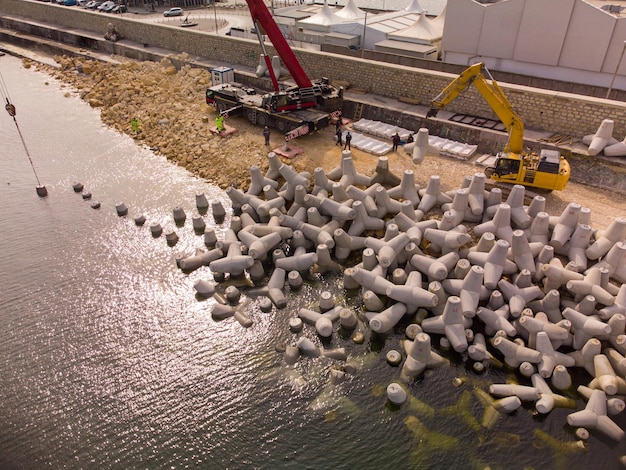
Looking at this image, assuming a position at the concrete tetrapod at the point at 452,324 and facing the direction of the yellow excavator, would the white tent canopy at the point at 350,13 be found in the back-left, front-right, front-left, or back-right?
front-left

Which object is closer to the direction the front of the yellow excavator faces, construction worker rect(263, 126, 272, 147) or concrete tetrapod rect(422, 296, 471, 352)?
the construction worker

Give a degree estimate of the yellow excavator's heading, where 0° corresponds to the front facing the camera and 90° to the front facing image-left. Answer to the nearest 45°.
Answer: approximately 90°

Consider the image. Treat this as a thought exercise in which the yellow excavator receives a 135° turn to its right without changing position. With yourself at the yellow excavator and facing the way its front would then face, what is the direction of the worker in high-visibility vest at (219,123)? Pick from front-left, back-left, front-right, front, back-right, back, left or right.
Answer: back-left

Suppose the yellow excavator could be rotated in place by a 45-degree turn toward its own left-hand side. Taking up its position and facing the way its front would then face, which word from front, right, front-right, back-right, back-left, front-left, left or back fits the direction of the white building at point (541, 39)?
back-right

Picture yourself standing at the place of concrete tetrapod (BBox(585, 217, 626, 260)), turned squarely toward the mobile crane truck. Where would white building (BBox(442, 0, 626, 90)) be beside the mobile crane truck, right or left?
right

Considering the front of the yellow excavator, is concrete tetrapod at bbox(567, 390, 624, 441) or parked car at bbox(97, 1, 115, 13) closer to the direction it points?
the parked car

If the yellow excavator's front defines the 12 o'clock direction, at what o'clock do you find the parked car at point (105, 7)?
The parked car is roughly at 1 o'clock from the yellow excavator.

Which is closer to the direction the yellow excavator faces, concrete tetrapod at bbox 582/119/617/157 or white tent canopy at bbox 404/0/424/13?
the white tent canopy

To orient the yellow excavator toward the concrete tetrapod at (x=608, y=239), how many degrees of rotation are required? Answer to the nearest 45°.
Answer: approximately 135° to its left

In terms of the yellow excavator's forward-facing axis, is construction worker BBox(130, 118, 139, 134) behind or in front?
in front

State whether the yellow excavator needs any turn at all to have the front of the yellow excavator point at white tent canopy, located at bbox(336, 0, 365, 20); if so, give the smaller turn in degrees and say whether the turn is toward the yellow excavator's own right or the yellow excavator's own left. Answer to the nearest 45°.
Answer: approximately 45° to the yellow excavator's own right

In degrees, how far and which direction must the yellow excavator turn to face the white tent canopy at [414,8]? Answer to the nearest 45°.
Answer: approximately 90° to its right

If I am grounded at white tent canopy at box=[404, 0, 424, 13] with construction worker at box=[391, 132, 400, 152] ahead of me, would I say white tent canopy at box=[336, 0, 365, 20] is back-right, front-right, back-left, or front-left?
front-right

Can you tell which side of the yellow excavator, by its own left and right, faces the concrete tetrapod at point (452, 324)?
left

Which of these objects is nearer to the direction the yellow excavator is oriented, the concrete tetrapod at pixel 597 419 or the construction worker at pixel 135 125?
the construction worker

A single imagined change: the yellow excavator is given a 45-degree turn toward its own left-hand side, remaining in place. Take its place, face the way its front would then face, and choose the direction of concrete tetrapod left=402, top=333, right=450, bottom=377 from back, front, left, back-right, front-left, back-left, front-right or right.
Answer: front-left

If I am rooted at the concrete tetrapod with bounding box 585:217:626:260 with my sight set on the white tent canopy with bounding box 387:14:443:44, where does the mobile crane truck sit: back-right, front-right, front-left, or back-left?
front-left
